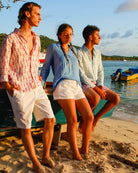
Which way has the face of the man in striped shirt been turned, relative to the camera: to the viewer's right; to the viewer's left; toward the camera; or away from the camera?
to the viewer's right

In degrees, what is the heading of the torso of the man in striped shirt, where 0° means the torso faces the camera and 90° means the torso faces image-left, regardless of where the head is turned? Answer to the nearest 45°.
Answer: approximately 315°

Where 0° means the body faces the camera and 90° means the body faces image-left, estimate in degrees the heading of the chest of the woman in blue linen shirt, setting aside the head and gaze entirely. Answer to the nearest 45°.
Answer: approximately 315°

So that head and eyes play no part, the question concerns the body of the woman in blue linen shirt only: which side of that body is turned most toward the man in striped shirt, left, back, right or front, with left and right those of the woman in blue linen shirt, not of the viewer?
right

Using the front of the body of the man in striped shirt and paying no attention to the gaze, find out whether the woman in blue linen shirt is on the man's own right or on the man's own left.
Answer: on the man's own left
